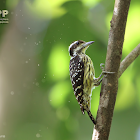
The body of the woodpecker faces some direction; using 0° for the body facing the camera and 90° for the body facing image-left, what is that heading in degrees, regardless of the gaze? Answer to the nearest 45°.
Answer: approximately 270°
